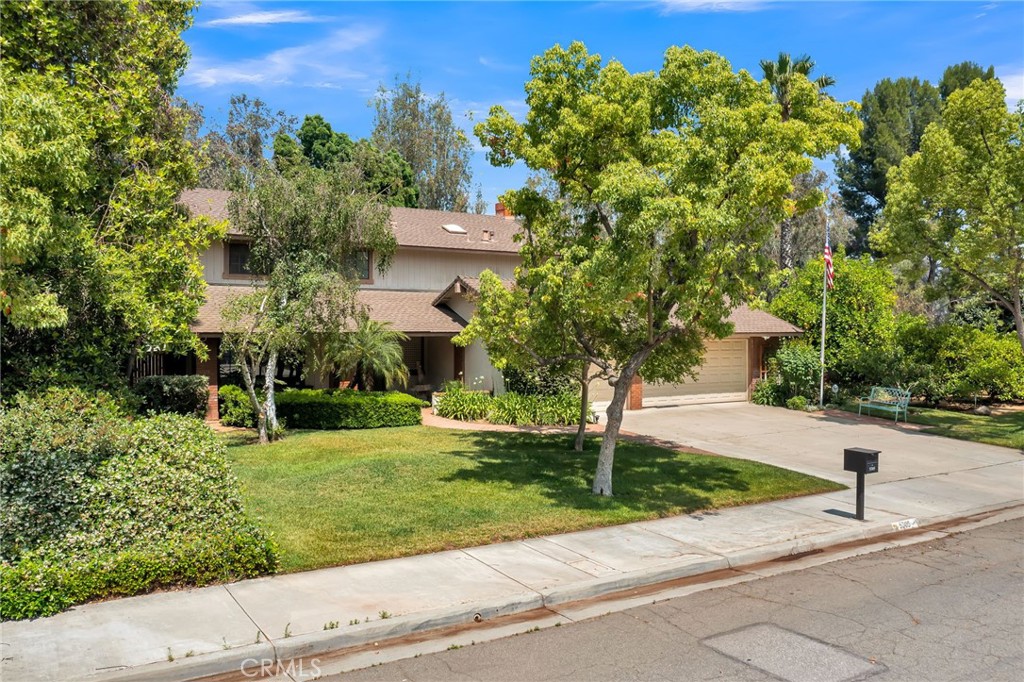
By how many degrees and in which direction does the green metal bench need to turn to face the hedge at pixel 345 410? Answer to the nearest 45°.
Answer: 0° — it already faces it

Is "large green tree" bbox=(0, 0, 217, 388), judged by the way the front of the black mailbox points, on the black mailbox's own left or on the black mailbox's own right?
on the black mailbox's own right

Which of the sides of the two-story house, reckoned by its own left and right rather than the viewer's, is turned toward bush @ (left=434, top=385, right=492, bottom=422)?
front

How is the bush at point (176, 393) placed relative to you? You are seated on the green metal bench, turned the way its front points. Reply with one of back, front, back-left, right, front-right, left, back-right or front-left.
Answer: front

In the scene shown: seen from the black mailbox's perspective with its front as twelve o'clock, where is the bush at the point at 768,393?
The bush is roughly at 7 o'clock from the black mailbox.

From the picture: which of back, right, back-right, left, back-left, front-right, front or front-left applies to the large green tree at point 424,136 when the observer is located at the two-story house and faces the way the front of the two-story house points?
back

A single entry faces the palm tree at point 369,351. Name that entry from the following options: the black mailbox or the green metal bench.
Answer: the green metal bench

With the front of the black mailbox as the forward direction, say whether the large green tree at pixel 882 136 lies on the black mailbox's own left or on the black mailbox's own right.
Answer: on the black mailbox's own left

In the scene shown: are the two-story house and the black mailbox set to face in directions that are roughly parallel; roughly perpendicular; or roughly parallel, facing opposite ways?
roughly parallel

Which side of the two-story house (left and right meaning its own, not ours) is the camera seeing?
front

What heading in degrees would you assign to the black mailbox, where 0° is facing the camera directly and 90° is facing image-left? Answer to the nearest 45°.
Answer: approximately 315°

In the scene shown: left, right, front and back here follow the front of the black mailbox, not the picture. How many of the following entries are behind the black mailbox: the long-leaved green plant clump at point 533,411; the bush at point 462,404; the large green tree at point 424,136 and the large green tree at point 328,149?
4

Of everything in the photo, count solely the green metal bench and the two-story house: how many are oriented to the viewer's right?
0

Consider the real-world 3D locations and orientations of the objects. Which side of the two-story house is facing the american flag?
left

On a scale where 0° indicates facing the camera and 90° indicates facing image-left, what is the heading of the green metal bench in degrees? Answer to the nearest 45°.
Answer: approximately 45°
